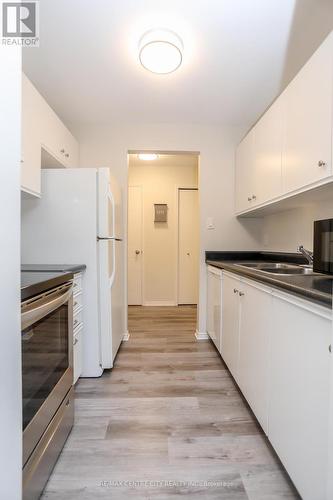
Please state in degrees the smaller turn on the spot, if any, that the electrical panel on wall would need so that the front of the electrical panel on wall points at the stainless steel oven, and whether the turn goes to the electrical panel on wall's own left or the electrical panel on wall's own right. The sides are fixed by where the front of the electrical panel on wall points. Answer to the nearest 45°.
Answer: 0° — it already faces it

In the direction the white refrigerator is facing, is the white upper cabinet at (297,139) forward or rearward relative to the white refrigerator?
forward

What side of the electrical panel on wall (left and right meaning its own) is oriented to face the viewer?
front

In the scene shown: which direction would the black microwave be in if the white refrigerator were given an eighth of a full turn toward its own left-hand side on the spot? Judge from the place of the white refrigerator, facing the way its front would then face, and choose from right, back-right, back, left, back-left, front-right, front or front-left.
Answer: right

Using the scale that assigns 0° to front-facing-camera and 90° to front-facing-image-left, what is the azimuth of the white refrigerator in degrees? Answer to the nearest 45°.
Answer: approximately 270°

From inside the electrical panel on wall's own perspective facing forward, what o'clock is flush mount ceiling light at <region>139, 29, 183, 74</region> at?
The flush mount ceiling light is roughly at 12 o'clock from the electrical panel on wall.

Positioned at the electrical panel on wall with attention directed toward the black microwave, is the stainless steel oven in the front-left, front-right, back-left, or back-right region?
front-right

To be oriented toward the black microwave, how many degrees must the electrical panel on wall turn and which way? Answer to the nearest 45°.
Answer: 0° — it already faces it

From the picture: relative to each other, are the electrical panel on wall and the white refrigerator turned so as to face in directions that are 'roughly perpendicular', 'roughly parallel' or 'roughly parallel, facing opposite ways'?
roughly perpendicular

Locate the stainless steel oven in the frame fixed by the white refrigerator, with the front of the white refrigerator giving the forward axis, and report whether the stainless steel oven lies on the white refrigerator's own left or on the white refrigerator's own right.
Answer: on the white refrigerator's own right

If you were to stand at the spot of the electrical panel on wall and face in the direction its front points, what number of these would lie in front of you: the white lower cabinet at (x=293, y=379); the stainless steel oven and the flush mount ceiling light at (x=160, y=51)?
3

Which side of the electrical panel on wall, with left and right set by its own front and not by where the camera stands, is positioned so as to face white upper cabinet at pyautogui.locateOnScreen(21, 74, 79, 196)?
front

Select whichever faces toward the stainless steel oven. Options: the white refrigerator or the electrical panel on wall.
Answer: the electrical panel on wall

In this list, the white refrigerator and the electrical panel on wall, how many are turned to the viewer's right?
1

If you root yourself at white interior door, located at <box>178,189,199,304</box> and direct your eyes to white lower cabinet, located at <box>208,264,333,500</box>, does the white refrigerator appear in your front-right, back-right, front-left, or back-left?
front-right
